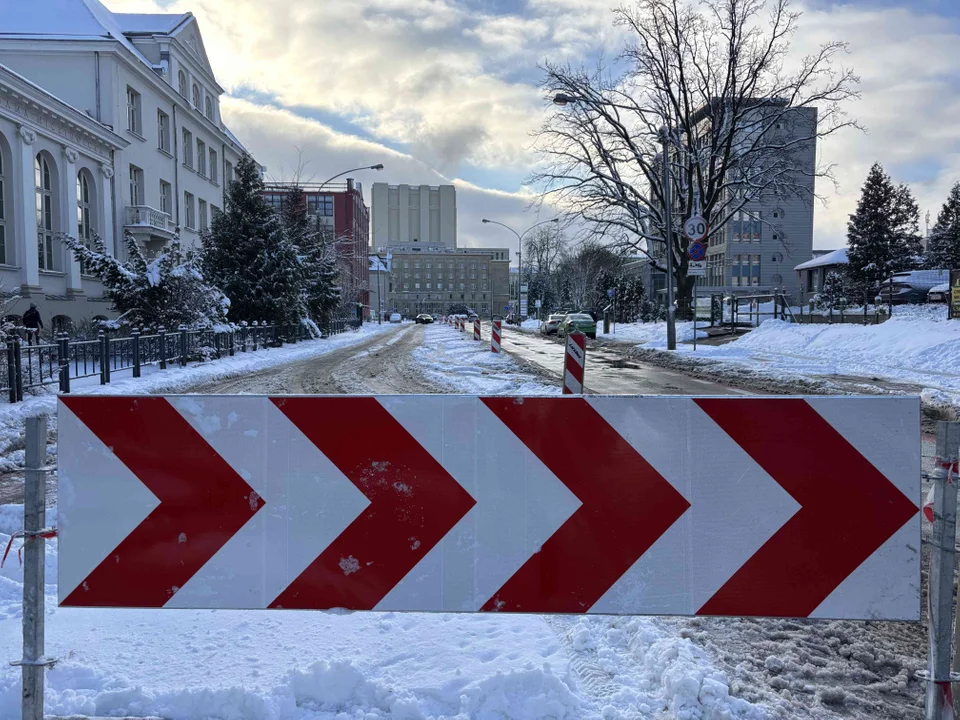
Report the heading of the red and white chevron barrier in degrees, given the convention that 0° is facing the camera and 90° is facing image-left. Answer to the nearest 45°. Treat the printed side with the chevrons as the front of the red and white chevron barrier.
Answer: approximately 0°

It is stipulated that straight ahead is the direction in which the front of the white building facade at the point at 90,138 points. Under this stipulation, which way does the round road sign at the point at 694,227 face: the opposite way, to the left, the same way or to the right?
to the right

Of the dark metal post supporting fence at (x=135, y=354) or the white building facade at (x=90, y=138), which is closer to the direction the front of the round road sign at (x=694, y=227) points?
the dark metal post supporting fence

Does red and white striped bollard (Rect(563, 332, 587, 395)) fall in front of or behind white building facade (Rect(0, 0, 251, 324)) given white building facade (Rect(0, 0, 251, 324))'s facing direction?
in front

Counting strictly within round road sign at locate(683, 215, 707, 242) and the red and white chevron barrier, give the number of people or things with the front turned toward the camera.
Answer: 2

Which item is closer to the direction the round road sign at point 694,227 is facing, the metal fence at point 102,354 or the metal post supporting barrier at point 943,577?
the metal post supporting barrier

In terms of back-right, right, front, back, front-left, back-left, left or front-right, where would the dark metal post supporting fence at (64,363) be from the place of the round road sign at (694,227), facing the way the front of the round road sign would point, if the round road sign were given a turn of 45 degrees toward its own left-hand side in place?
right

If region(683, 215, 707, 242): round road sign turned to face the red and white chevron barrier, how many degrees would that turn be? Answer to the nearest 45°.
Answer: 0° — it already faces it

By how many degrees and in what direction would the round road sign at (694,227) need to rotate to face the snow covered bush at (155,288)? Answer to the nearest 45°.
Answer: approximately 90° to its right

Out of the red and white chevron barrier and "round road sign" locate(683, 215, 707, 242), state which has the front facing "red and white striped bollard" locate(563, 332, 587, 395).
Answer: the round road sign

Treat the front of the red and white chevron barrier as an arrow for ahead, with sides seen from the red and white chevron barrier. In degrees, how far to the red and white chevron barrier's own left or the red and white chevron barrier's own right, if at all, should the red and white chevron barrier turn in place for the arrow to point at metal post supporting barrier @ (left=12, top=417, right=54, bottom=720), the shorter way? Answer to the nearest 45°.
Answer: approximately 90° to the red and white chevron barrier's own right

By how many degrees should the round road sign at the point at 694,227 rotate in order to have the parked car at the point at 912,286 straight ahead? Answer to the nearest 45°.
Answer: approximately 135° to its left

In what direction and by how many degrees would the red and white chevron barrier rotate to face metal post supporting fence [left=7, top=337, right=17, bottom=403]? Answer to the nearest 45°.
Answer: approximately 135° to its right
